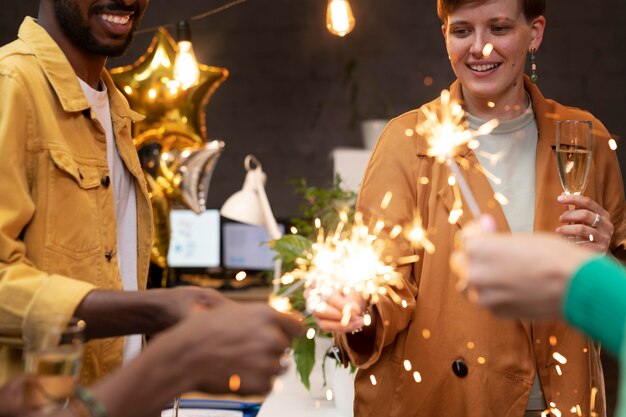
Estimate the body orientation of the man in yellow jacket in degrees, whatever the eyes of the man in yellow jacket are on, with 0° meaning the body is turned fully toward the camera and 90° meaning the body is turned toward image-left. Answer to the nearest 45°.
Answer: approximately 315°

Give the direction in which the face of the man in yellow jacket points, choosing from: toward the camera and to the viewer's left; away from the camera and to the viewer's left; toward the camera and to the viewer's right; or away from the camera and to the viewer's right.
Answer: toward the camera and to the viewer's right

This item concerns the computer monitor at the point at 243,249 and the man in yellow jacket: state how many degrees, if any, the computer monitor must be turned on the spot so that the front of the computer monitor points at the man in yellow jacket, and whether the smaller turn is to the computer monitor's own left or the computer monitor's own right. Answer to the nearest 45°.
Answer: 0° — it already faces them
